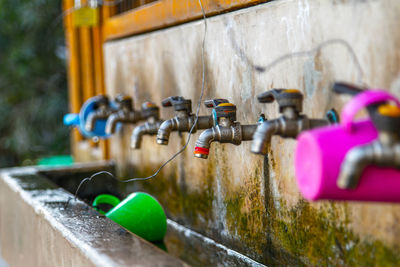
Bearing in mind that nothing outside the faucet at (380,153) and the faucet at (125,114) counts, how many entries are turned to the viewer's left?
2

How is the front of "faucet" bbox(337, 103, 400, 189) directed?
to the viewer's left

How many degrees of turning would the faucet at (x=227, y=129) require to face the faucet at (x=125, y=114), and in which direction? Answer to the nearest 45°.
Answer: approximately 45° to its right

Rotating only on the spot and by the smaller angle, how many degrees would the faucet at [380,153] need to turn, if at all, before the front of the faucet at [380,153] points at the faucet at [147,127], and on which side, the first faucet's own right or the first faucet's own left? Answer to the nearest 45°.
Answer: approximately 45° to the first faucet's own right

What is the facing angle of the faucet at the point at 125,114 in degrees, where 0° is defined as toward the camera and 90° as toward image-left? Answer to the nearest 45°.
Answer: approximately 90°

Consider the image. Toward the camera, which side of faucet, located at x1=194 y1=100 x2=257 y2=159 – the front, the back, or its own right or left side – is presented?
left
